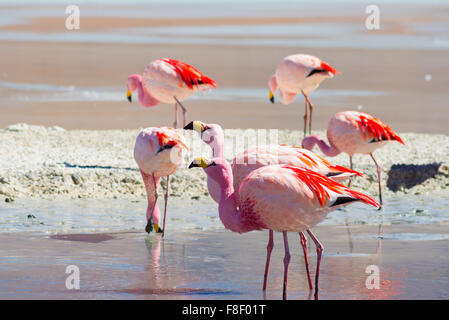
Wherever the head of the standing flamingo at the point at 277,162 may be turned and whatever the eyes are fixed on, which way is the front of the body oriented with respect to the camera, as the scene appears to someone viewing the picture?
to the viewer's left

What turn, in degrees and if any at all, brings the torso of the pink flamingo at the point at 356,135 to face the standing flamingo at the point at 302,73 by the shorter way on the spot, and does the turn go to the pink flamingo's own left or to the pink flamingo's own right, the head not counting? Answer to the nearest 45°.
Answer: approximately 90° to the pink flamingo's own right

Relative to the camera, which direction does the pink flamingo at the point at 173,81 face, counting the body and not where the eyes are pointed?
to the viewer's left

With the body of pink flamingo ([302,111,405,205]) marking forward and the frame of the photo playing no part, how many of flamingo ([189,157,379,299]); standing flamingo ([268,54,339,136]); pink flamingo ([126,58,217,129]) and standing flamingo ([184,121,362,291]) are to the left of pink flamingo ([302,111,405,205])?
2

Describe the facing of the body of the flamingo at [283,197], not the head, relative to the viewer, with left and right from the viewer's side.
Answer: facing to the left of the viewer

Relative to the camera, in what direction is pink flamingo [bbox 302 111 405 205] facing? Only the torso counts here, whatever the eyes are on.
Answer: to the viewer's left

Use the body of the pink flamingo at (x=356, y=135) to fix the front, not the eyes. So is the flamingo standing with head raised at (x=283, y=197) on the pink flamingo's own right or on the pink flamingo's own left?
on the pink flamingo's own left

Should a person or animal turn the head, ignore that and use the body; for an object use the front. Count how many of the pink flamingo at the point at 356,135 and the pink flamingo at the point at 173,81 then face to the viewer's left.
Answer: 2

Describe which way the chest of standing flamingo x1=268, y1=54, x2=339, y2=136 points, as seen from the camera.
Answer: to the viewer's left

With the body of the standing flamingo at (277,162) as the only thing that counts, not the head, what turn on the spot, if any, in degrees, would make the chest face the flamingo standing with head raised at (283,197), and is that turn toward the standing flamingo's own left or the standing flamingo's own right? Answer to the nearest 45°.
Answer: approximately 90° to the standing flamingo's own left
